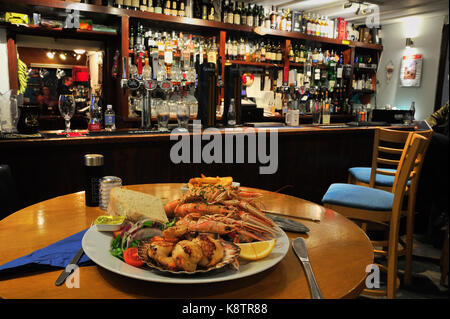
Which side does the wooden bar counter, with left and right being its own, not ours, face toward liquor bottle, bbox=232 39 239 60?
back

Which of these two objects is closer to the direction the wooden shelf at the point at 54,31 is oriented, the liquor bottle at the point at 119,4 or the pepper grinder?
the pepper grinder

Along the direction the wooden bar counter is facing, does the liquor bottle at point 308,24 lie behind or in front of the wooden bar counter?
behind

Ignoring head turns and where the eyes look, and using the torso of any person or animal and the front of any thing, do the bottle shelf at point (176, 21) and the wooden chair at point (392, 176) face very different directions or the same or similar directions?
very different directions

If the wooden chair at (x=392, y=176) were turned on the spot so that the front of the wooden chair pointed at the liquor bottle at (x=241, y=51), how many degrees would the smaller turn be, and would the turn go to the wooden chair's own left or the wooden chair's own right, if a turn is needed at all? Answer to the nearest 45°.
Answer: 0° — it already faces it

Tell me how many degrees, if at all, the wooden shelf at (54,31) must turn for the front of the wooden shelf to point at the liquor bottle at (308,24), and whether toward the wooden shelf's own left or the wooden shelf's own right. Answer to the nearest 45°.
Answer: approximately 90° to the wooden shelf's own left

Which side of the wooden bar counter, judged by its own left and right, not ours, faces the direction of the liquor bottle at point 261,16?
back

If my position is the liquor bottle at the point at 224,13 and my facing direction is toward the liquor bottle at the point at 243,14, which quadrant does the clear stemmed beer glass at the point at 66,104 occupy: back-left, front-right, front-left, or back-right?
back-right

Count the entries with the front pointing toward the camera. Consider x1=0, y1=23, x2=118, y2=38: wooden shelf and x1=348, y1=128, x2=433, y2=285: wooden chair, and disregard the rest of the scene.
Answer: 1

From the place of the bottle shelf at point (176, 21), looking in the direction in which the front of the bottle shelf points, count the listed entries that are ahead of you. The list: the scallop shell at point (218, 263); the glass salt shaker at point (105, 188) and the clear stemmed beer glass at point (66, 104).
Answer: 3

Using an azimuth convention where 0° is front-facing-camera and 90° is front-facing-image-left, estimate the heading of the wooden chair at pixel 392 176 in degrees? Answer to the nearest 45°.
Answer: approximately 135°
